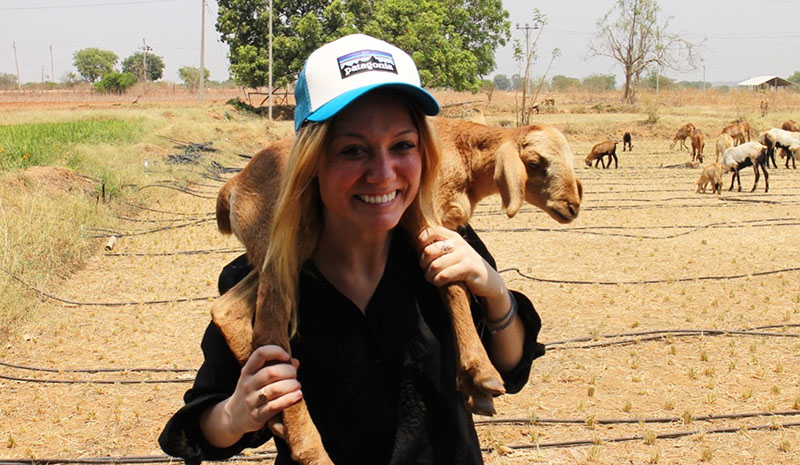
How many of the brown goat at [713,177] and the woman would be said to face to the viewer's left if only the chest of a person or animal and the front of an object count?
1

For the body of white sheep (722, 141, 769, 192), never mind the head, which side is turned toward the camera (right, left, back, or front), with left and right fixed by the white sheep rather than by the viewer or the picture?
left

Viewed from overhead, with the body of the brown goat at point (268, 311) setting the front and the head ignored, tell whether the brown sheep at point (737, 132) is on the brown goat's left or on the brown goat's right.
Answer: on the brown goat's left

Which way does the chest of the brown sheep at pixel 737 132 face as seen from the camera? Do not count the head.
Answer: to the viewer's left

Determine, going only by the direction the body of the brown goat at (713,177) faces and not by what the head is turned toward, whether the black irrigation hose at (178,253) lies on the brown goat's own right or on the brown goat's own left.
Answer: on the brown goat's own left

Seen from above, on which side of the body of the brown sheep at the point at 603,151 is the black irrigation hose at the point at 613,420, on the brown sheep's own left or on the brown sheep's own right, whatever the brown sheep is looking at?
on the brown sheep's own left

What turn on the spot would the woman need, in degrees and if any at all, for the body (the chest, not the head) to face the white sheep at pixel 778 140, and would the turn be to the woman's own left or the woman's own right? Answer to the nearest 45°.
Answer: approximately 135° to the woman's own left

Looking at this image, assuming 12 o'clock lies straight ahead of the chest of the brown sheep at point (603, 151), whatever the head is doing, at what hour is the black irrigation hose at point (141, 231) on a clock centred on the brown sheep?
The black irrigation hose is roughly at 10 o'clock from the brown sheep.

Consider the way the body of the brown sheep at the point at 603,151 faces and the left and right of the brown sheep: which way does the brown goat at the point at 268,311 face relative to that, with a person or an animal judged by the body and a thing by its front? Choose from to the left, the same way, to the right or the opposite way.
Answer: the opposite way
